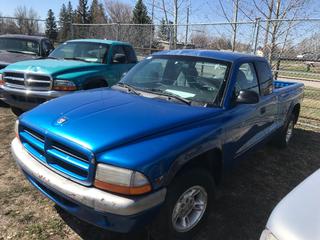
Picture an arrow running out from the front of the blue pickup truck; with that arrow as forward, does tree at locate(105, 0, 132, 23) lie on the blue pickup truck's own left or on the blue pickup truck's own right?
on the blue pickup truck's own right

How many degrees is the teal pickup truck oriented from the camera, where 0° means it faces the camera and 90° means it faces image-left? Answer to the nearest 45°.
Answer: approximately 45°

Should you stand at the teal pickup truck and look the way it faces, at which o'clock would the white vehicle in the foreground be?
The white vehicle in the foreground is roughly at 10 o'clock from the teal pickup truck.

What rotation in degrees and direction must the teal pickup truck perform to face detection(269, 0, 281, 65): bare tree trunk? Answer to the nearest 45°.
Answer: approximately 135° to its left

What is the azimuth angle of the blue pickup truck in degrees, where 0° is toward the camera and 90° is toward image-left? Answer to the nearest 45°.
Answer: approximately 45°

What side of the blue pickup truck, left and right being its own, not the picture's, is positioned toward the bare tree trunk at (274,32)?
back

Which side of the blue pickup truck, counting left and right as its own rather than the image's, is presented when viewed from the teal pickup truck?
right

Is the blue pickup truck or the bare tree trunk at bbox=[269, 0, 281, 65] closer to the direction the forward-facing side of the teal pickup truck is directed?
the blue pickup truck
